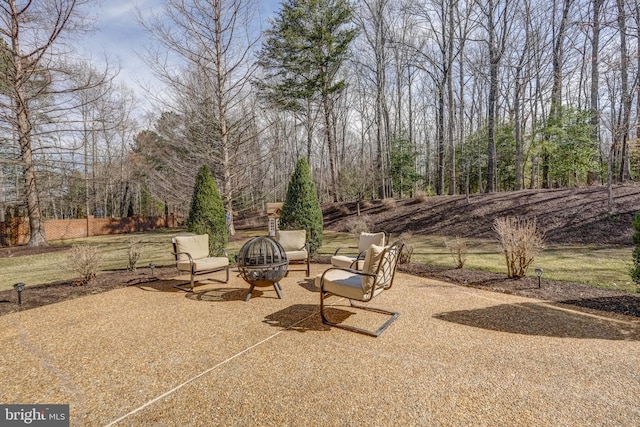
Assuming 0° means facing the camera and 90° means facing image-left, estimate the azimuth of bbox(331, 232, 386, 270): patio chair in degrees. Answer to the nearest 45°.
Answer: approximately 45°

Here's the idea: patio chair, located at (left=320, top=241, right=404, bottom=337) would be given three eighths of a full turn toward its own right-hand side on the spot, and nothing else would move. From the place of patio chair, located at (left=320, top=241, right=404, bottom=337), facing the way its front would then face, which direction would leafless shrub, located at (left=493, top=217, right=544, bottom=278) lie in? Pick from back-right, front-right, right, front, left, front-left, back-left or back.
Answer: front-left

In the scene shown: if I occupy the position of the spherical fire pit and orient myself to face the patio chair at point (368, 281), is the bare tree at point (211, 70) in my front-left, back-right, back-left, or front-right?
back-left

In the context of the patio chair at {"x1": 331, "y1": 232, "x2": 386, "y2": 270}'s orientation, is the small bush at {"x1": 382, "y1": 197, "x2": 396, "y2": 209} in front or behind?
behind

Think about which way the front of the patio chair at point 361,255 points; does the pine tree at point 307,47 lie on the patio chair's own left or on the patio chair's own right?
on the patio chair's own right

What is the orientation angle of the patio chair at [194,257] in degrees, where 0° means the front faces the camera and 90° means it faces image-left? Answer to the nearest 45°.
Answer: approximately 315°

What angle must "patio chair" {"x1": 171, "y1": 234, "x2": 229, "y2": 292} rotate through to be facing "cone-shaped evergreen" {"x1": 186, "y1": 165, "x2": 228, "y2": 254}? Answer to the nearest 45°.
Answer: approximately 135° to its left

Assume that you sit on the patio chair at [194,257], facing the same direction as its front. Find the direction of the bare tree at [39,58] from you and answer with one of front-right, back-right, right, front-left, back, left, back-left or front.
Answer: back

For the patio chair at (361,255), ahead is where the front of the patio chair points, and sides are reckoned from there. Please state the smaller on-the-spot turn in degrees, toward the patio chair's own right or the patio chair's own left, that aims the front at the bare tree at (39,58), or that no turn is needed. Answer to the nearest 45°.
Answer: approximately 45° to the patio chair's own right

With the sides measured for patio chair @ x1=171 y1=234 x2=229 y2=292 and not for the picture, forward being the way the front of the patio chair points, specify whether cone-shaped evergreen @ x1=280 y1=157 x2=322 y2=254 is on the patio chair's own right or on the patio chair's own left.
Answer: on the patio chair's own left

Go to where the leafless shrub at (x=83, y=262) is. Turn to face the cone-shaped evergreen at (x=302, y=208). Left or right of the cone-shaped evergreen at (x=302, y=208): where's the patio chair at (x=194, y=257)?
right
